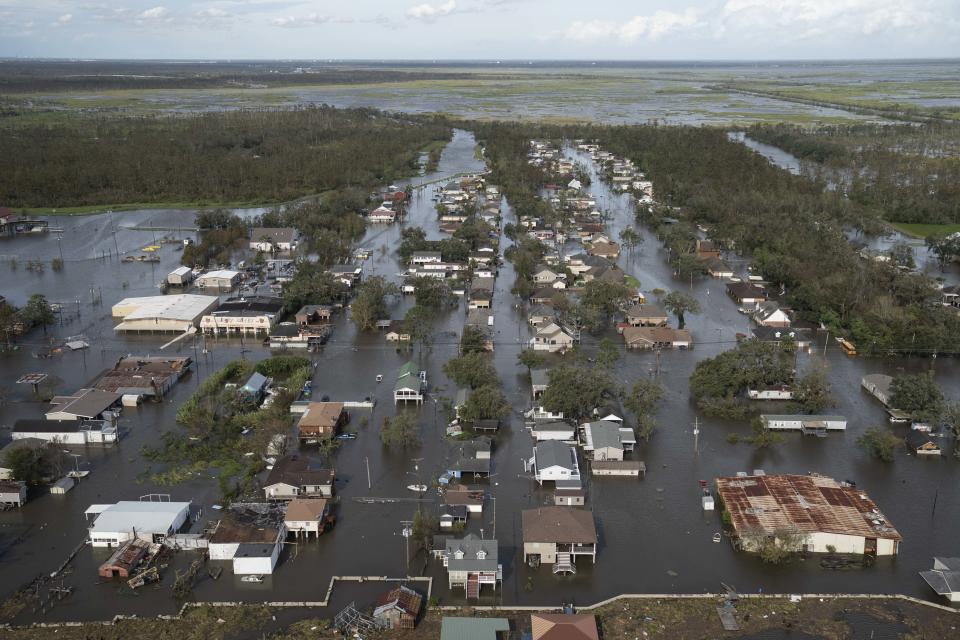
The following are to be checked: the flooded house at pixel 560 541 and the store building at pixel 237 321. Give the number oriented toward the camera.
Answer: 2

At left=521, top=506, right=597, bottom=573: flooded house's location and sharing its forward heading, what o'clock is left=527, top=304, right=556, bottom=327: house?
The house is roughly at 6 o'clock from the flooded house.

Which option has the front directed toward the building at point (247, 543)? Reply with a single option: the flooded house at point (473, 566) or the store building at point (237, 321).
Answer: the store building at point (237, 321)

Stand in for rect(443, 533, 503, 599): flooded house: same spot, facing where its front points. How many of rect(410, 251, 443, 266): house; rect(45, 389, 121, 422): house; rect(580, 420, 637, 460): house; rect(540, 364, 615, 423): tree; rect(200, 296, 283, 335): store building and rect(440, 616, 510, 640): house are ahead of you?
1

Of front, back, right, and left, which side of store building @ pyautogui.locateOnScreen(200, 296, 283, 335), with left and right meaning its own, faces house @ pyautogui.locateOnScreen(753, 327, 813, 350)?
left

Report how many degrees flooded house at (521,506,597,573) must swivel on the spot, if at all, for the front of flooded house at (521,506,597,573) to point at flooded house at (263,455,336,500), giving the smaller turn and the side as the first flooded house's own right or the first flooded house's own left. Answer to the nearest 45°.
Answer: approximately 90° to the first flooded house's own right

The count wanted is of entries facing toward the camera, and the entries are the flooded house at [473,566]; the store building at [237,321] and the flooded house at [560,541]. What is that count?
3

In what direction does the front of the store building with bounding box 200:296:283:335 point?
toward the camera

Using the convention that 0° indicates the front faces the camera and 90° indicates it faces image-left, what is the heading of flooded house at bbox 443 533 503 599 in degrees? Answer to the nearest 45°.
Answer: approximately 0°

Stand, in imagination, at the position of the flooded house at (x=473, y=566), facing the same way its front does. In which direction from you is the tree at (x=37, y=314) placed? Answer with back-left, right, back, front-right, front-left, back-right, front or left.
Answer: back-right

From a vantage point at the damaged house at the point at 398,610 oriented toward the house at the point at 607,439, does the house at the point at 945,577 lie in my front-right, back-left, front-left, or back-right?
front-right

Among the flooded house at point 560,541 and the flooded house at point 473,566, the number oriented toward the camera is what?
2

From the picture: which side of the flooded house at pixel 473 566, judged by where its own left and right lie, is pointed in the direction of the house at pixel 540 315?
back

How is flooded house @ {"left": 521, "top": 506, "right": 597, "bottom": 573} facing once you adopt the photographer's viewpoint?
facing the viewer

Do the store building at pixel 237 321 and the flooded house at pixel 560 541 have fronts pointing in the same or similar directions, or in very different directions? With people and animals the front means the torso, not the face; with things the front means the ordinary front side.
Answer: same or similar directions

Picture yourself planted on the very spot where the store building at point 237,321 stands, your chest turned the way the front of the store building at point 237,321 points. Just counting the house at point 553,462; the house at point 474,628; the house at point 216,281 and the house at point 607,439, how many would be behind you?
1

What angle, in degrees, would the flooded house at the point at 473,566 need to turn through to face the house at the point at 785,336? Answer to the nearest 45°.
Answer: approximately 135° to its left

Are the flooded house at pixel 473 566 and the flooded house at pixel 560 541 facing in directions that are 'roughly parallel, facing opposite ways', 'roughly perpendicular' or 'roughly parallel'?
roughly parallel
